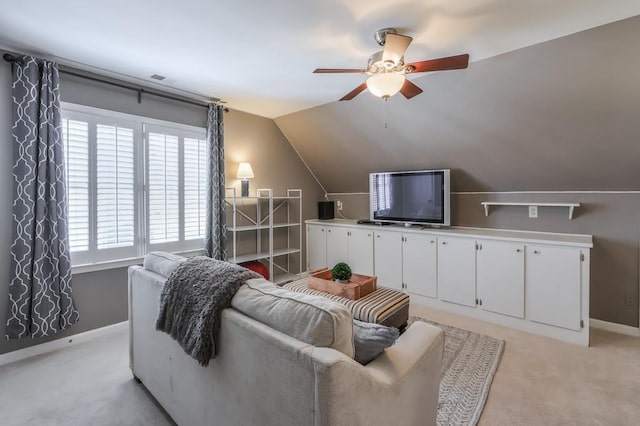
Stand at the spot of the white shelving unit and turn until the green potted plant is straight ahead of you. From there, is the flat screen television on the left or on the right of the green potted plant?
left

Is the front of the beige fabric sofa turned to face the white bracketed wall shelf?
yes

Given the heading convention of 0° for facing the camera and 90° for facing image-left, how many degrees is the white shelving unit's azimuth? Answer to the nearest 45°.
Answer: approximately 315°

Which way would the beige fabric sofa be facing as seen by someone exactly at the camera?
facing away from the viewer and to the right of the viewer

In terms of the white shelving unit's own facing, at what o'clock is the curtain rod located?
The curtain rod is roughly at 3 o'clock from the white shelving unit.

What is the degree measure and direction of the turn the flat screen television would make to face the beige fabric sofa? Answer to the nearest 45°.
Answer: approximately 45° to its left

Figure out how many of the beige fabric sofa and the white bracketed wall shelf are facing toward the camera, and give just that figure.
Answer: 1

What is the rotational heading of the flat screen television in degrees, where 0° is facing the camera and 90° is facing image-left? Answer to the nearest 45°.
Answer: approximately 45°
